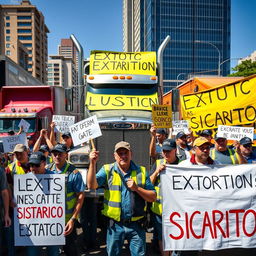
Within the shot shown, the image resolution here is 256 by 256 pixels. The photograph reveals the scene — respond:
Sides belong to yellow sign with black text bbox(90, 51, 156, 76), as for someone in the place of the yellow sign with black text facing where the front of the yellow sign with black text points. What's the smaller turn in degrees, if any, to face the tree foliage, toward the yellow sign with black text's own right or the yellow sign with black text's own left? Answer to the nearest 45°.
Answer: approximately 135° to the yellow sign with black text's own left

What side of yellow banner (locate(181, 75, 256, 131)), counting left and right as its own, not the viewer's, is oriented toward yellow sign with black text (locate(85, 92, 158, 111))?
right

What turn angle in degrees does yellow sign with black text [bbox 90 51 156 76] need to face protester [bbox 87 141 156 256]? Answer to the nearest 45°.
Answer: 0° — it already faces them

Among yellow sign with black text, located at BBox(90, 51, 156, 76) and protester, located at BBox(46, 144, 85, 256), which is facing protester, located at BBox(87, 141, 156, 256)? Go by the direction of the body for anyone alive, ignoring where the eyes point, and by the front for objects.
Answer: the yellow sign with black text

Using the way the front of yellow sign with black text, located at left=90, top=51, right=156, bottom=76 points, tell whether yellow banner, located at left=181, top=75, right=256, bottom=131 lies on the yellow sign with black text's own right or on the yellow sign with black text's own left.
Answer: on the yellow sign with black text's own left

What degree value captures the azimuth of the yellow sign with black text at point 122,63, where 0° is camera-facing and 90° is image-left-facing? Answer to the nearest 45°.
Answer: approximately 0°
